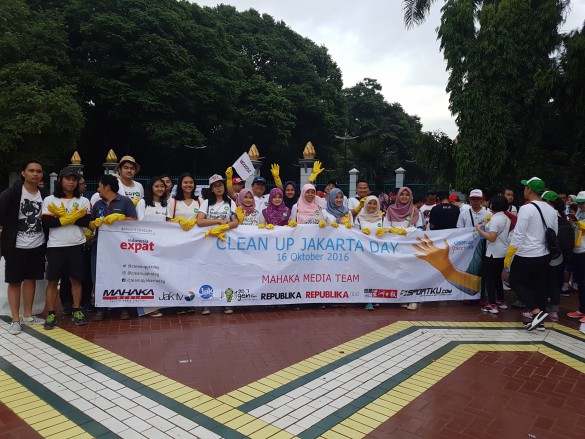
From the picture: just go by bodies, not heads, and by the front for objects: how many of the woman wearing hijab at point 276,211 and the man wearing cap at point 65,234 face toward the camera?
2

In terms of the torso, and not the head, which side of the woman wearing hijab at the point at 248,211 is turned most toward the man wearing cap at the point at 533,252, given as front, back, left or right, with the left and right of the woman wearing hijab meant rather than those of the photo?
left

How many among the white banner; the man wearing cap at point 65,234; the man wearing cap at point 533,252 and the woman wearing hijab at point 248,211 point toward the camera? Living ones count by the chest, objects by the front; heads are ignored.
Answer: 3

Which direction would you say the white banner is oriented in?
toward the camera

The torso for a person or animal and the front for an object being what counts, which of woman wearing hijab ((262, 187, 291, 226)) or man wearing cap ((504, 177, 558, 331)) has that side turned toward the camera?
the woman wearing hijab

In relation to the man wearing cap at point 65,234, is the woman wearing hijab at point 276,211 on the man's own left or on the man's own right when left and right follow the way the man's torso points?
on the man's own left

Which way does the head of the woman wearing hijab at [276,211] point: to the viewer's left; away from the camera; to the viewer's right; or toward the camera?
toward the camera

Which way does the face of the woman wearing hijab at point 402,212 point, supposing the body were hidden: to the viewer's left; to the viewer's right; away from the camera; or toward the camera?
toward the camera

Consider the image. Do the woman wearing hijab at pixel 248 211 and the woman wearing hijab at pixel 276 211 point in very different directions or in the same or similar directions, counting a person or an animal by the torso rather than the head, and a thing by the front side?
same or similar directions

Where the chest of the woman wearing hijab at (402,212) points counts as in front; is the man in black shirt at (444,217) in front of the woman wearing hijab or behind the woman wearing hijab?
behind

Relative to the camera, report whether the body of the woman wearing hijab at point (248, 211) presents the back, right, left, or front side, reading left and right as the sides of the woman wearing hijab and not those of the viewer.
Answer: front

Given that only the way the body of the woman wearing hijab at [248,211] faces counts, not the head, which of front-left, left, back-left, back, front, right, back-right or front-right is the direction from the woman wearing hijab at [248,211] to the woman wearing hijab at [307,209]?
left

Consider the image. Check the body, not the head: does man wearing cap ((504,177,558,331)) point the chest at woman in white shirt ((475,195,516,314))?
yes

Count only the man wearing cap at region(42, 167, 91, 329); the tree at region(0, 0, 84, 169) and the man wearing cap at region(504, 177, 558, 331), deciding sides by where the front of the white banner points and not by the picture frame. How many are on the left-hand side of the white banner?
1

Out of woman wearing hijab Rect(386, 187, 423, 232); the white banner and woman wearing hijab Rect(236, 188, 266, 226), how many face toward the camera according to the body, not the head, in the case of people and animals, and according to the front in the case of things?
3

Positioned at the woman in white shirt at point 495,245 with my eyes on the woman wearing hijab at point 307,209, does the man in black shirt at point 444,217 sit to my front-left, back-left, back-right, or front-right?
front-right
